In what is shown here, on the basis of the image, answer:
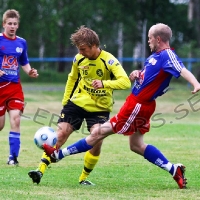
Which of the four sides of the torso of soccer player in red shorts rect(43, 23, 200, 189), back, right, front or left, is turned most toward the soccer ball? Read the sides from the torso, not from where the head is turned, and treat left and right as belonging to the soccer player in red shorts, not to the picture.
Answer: front

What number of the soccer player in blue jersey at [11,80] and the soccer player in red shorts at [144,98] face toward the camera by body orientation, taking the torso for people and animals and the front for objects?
1

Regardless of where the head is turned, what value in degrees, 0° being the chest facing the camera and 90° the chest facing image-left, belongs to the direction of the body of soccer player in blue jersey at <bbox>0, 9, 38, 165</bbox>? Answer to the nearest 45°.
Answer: approximately 0°

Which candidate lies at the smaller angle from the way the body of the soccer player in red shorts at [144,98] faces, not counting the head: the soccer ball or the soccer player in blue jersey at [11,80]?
the soccer ball

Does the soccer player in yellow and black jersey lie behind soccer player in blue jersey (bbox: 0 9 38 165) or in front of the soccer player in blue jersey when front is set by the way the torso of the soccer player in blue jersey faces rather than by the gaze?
in front

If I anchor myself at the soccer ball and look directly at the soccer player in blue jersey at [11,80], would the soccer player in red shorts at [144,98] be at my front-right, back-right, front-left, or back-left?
back-right

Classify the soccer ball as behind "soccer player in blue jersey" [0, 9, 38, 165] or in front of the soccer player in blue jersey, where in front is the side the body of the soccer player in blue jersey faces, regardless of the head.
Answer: in front

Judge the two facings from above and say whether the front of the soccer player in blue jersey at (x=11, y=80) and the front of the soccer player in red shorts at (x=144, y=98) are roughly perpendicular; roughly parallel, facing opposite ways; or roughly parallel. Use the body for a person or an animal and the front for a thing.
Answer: roughly perpendicular

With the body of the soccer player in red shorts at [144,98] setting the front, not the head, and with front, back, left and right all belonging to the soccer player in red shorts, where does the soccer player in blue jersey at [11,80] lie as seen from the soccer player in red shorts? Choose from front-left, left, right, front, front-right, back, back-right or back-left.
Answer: front-right

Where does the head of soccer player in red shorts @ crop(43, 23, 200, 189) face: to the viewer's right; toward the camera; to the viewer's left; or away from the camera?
to the viewer's left

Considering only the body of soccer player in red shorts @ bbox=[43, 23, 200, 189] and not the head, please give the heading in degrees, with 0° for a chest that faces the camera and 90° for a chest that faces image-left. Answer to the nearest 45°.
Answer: approximately 90°

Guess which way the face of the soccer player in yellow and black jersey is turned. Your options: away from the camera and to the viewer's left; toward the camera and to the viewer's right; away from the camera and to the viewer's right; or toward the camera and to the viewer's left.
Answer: toward the camera and to the viewer's left
